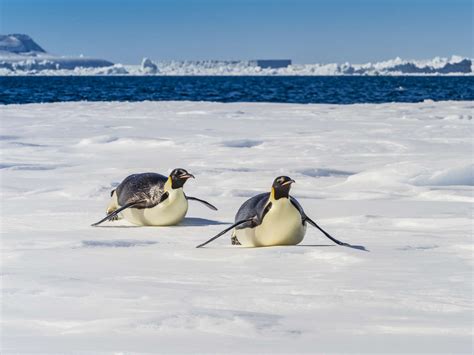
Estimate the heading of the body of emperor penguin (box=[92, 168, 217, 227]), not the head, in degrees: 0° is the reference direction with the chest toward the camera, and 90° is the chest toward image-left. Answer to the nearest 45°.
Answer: approximately 315°

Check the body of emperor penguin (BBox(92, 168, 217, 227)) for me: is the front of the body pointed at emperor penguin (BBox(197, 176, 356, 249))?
yes

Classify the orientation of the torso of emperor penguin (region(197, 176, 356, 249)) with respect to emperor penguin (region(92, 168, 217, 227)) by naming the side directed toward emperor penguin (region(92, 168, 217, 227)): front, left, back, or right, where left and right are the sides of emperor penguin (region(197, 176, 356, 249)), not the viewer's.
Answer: back

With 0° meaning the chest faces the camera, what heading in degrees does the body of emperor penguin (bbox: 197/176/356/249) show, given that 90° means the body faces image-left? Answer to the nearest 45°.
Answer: approximately 315°
